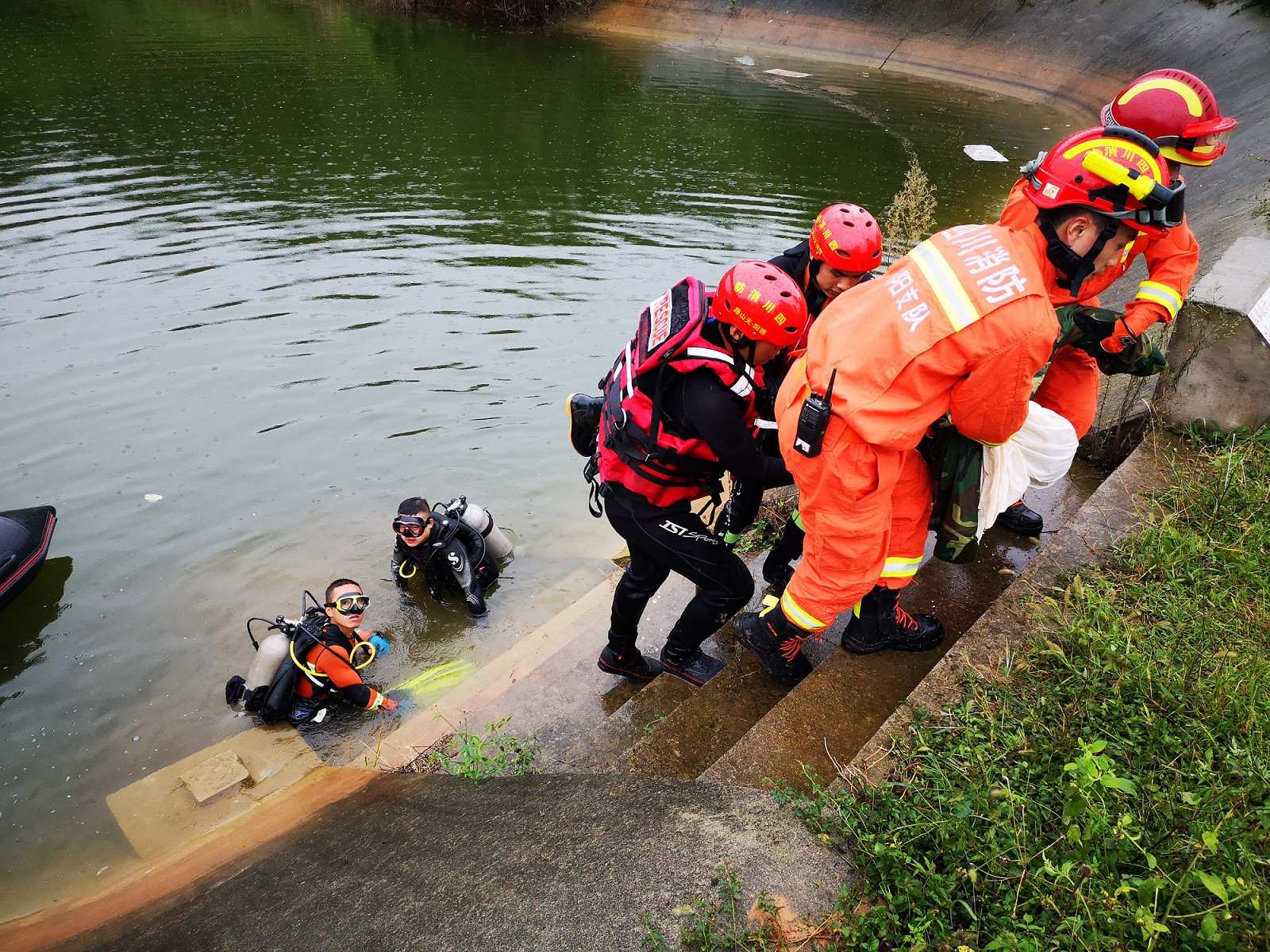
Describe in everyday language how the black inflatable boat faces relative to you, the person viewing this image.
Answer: facing to the right of the viewer

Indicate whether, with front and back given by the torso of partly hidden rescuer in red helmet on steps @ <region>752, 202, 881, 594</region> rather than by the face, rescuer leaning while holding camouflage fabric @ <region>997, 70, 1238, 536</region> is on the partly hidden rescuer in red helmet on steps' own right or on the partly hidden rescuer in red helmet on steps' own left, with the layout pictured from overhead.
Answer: on the partly hidden rescuer in red helmet on steps' own left

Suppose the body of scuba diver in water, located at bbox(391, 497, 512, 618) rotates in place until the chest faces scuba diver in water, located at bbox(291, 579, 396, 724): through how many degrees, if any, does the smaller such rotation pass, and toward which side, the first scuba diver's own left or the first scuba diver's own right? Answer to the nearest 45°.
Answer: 0° — they already face them

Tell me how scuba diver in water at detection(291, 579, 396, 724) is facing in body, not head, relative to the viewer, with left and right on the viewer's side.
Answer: facing the viewer and to the right of the viewer

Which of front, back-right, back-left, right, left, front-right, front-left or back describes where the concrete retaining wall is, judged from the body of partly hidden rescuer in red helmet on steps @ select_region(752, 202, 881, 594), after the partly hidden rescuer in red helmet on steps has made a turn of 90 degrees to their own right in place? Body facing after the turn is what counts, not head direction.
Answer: back-right

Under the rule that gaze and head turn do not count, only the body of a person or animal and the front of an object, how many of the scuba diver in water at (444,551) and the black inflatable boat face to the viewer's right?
1
